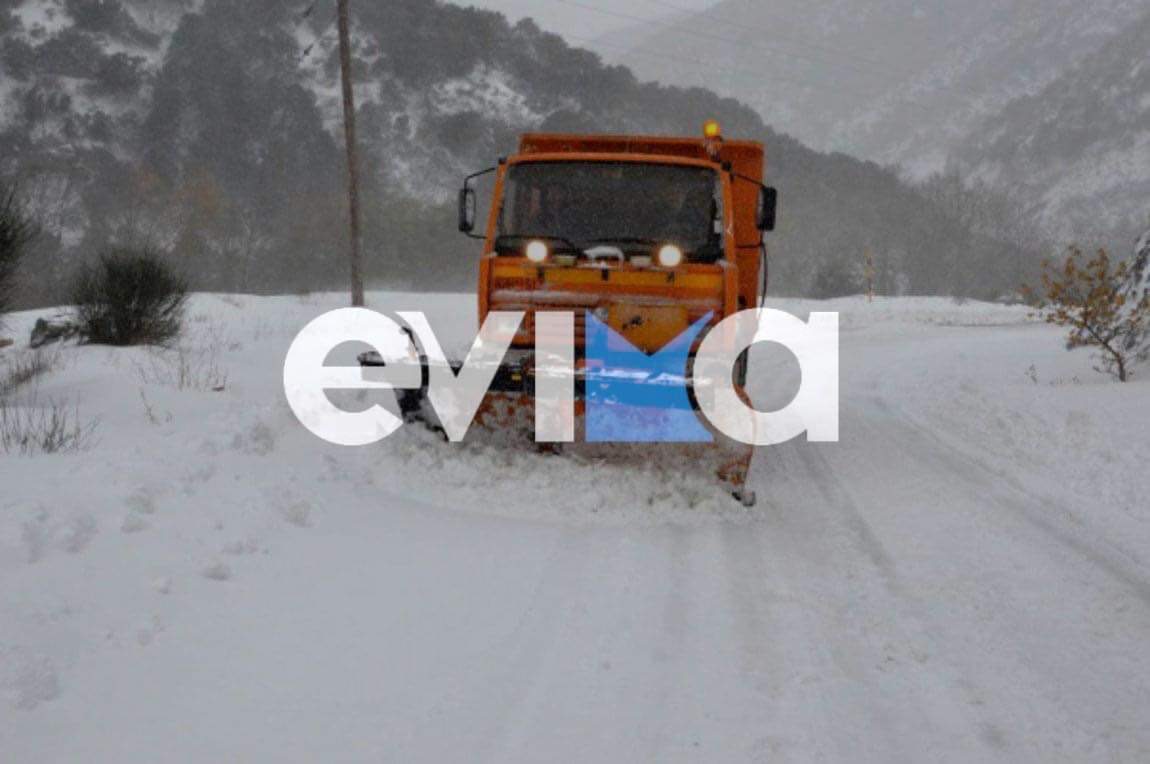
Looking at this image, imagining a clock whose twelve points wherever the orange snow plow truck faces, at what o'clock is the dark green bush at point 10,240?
The dark green bush is roughly at 4 o'clock from the orange snow plow truck.

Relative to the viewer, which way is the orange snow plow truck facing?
toward the camera

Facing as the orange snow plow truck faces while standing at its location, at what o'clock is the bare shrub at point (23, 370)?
The bare shrub is roughly at 4 o'clock from the orange snow plow truck.

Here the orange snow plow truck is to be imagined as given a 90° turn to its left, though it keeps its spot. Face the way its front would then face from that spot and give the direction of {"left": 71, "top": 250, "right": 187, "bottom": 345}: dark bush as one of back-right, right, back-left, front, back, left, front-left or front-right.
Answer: back-left

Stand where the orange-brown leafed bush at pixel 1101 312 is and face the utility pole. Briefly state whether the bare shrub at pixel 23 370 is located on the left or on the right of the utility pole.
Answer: left

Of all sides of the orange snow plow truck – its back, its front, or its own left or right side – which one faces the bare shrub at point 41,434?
right

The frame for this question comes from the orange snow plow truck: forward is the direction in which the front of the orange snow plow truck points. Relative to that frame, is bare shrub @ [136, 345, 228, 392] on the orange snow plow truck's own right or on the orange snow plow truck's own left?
on the orange snow plow truck's own right

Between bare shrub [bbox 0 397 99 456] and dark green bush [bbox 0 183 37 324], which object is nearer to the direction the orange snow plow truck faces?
the bare shrub

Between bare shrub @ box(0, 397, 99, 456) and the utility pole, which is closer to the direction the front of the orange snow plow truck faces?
the bare shrub

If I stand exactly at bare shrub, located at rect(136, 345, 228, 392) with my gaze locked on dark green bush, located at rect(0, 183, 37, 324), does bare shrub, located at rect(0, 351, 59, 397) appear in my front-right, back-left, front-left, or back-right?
front-left

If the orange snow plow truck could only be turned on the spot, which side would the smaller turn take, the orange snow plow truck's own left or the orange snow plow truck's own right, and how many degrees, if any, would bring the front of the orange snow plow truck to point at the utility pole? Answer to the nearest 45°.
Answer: approximately 180°
